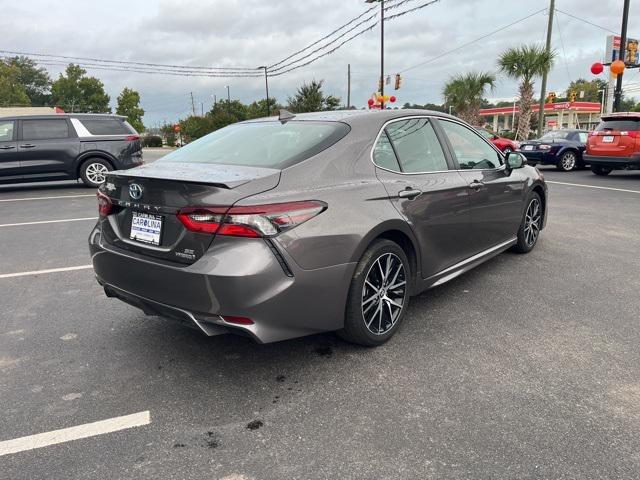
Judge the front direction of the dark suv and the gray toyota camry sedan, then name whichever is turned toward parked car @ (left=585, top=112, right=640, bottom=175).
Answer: the gray toyota camry sedan

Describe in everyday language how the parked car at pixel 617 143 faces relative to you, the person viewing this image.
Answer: facing away from the viewer and to the right of the viewer

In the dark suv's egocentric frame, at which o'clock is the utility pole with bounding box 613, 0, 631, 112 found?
The utility pole is roughly at 6 o'clock from the dark suv.

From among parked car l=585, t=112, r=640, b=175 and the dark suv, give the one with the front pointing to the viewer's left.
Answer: the dark suv

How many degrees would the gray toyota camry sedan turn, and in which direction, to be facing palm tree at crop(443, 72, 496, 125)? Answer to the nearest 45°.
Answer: approximately 45° to its left

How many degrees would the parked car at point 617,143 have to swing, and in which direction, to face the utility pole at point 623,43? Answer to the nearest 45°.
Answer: approximately 45° to its left

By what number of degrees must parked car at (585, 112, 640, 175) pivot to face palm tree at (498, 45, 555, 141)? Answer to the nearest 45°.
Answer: approximately 45° to its left

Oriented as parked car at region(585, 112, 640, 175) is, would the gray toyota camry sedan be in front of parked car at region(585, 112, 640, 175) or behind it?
behind

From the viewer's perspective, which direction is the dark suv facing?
to the viewer's left

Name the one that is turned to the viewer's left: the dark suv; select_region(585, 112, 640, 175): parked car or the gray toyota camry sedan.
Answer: the dark suv

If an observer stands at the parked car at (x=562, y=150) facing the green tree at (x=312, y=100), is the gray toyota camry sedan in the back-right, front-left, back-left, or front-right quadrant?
back-left

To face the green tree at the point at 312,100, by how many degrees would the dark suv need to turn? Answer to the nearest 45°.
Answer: approximately 135° to its right
